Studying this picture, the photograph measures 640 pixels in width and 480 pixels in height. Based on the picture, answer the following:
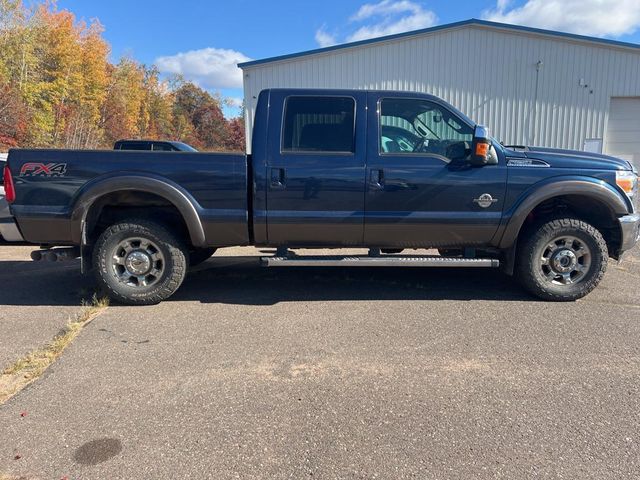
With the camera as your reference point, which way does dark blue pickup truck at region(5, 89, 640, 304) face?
facing to the right of the viewer

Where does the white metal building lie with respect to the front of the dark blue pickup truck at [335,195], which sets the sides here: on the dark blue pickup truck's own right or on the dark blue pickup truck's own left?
on the dark blue pickup truck's own left
